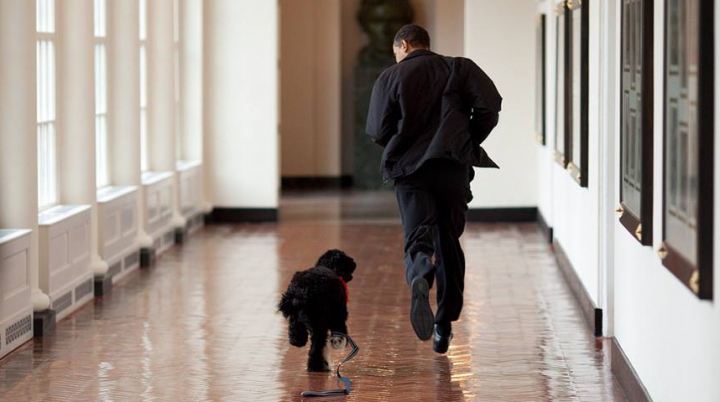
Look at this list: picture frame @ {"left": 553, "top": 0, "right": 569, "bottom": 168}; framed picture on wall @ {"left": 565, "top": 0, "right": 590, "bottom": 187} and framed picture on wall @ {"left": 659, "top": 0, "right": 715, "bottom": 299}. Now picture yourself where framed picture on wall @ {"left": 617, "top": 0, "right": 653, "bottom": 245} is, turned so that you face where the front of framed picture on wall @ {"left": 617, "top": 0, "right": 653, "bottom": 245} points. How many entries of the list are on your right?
2

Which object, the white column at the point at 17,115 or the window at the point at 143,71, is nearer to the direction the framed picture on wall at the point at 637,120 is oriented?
the white column

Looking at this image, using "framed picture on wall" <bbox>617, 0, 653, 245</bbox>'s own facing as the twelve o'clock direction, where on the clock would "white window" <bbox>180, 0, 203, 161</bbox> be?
The white window is roughly at 2 o'clock from the framed picture on wall.

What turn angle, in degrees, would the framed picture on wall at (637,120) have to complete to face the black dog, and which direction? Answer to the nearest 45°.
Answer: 0° — it already faces it

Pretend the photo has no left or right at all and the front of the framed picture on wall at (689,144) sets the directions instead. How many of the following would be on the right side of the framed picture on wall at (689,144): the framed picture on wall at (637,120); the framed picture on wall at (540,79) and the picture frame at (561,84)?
3

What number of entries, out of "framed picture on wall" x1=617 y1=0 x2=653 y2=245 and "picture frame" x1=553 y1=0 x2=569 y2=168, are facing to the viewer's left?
2

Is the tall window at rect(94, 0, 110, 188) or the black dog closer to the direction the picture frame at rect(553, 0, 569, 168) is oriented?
the tall window

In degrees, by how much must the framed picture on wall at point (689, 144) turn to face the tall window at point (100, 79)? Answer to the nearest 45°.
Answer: approximately 45° to its right

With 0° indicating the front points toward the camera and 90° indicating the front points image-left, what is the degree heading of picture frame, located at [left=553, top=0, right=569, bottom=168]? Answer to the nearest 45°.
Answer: approximately 90°

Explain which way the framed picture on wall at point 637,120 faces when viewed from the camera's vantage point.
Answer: facing to the left of the viewer

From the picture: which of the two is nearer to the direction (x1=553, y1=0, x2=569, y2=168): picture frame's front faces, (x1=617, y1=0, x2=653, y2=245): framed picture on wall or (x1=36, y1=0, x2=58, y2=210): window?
the window

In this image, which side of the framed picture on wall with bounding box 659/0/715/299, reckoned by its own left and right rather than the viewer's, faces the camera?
left
